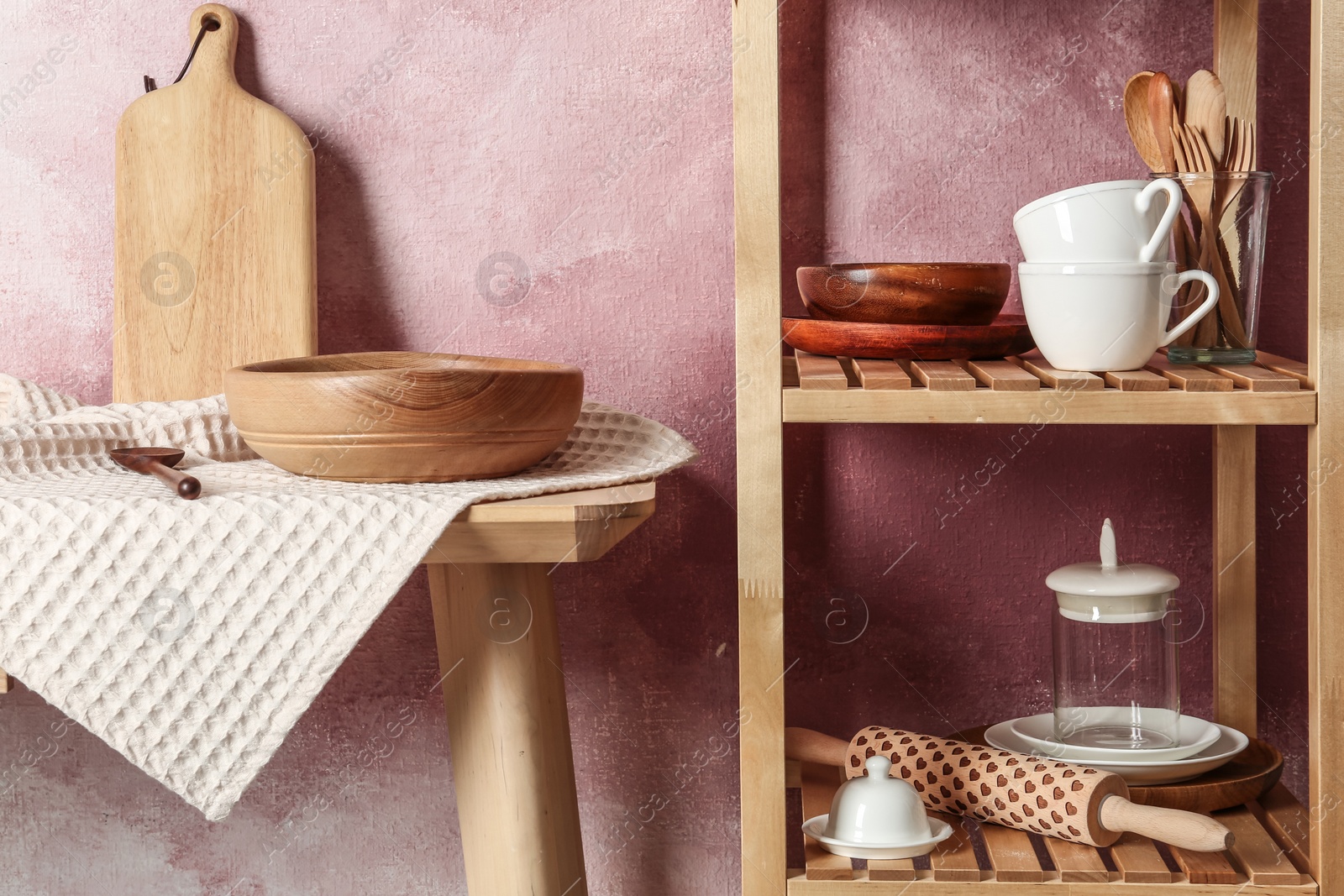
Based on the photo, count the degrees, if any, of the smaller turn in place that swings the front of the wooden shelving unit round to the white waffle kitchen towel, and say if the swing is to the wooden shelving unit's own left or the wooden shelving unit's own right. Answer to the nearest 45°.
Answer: approximately 90° to the wooden shelving unit's own right

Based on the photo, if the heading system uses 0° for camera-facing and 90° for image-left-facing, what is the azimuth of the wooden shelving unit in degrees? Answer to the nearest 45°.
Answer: approximately 0°
